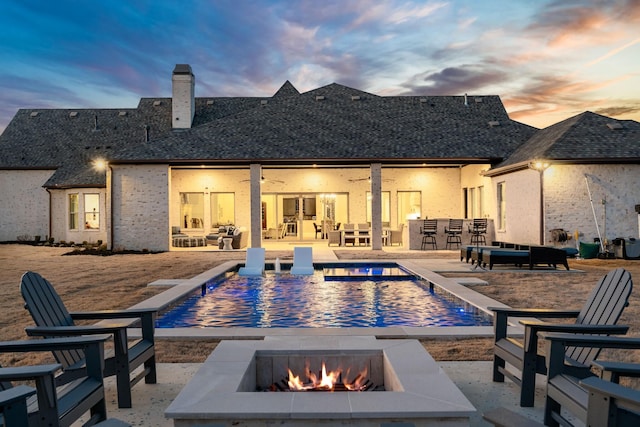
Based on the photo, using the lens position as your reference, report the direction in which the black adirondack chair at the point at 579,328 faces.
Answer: facing the viewer and to the left of the viewer

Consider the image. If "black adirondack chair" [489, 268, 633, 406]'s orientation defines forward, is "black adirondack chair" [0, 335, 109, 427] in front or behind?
in front

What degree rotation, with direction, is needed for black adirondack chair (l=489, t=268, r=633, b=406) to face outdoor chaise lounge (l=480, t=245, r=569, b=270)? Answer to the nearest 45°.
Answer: approximately 135° to its right

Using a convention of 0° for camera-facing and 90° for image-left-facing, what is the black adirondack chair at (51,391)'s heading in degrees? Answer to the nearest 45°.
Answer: approximately 315°

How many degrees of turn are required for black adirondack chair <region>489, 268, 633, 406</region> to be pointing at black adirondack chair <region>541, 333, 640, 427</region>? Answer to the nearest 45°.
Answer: approximately 45° to its left

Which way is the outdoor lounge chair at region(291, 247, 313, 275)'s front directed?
toward the camera

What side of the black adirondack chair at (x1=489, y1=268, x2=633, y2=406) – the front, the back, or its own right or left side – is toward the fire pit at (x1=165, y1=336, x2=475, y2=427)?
front

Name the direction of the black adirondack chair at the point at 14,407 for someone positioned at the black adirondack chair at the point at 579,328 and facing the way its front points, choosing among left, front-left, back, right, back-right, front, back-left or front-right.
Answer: front

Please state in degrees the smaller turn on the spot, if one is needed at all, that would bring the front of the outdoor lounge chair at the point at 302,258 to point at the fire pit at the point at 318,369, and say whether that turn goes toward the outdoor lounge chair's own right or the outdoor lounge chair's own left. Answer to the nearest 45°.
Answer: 0° — it already faces it

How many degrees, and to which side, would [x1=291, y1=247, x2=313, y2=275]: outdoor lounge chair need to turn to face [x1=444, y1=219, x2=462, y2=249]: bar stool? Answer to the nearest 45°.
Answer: approximately 135° to its left

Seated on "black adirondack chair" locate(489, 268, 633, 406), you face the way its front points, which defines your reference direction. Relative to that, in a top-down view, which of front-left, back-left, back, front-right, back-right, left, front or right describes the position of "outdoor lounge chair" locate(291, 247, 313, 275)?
right

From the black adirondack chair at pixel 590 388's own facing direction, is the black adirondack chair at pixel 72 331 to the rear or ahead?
ahead

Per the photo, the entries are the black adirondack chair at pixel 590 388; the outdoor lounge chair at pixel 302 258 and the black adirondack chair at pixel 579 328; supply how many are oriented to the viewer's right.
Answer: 0

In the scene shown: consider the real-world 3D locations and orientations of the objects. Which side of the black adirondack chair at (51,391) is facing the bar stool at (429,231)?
left

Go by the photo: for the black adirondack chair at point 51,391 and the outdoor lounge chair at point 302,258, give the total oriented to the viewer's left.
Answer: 0

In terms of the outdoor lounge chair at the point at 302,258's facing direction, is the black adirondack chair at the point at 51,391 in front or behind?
in front

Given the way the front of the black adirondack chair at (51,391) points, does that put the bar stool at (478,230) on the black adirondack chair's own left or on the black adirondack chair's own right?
on the black adirondack chair's own left
